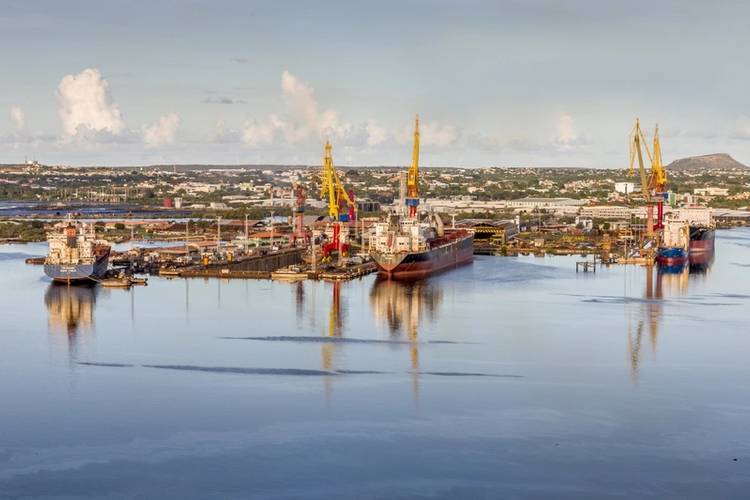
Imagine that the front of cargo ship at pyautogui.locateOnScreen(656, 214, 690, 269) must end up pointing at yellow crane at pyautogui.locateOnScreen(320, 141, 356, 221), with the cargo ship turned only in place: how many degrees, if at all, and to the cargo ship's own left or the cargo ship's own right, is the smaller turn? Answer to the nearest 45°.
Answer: approximately 135° to the cargo ship's own left

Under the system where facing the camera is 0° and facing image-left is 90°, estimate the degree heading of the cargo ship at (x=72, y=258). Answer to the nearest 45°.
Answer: approximately 180°

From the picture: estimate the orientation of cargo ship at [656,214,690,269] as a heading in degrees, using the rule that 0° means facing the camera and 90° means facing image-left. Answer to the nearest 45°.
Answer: approximately 180°

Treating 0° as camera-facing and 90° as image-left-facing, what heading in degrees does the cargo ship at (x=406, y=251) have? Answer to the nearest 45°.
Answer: approximately 225°

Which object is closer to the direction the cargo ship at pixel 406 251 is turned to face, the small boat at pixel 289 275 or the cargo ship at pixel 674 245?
the cargo ship

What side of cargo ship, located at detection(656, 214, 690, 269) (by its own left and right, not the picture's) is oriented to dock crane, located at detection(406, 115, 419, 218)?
left

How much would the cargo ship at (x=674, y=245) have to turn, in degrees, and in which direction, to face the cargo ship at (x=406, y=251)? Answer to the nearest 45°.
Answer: approximately 135° to its left
